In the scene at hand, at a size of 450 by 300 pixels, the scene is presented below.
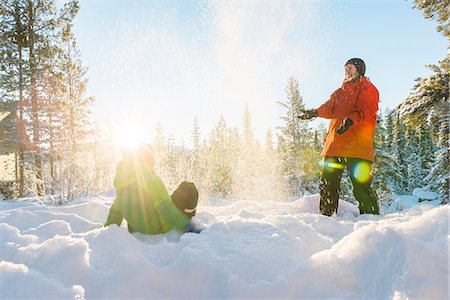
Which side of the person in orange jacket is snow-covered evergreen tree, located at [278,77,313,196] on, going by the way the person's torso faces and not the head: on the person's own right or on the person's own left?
on the person's own right

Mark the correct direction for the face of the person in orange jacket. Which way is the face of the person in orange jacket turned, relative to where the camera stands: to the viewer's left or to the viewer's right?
to the viewer's left

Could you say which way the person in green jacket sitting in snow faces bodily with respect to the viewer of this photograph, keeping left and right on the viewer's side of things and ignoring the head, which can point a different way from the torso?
facing away from the viewer and to the right of the viewer

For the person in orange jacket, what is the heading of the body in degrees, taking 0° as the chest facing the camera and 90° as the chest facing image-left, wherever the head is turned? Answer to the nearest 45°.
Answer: approximately 45°

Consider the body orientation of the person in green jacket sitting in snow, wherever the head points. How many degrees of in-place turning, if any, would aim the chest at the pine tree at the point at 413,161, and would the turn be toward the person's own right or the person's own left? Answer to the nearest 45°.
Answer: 0° — they already face it

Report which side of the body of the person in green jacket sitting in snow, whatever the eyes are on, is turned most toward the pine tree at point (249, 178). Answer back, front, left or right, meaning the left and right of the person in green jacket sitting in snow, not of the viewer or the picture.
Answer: front

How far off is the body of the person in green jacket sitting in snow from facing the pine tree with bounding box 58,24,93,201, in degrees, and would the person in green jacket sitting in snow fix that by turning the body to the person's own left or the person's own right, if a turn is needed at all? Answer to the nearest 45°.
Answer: approximately 45° to the person's own left

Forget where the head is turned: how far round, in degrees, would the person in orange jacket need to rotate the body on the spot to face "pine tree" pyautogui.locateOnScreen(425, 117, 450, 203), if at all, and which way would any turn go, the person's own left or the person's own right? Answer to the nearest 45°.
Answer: approximately 180°

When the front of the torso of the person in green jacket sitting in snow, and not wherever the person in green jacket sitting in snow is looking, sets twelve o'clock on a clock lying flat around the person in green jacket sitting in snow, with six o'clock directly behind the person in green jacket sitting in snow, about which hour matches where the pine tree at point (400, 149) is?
The pine tree is roughly at 12 o'clock from the person in green jacket sitting in snow.

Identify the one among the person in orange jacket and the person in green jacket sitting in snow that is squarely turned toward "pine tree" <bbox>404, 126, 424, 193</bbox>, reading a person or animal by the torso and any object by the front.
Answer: the person in green jacket sitting in snow
